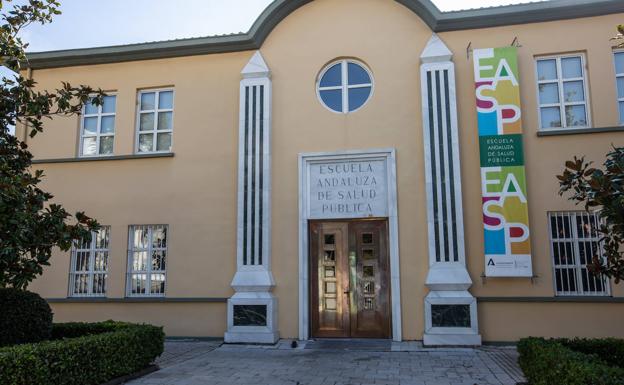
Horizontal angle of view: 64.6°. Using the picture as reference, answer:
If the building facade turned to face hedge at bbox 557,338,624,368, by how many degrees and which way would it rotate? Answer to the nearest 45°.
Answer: approximately 45° to its left

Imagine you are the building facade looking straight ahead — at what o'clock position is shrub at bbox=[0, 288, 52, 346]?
The shrub is roughly at 2 o'clock from the building facade.

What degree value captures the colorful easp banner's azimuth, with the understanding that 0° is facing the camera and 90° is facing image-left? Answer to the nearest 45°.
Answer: approximately 0°

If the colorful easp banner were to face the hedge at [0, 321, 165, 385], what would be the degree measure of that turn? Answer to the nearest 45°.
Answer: approximately 45° to its right

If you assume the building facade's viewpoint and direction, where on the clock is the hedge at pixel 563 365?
The hedge is roughly at 11 o'clock from the building facade.
